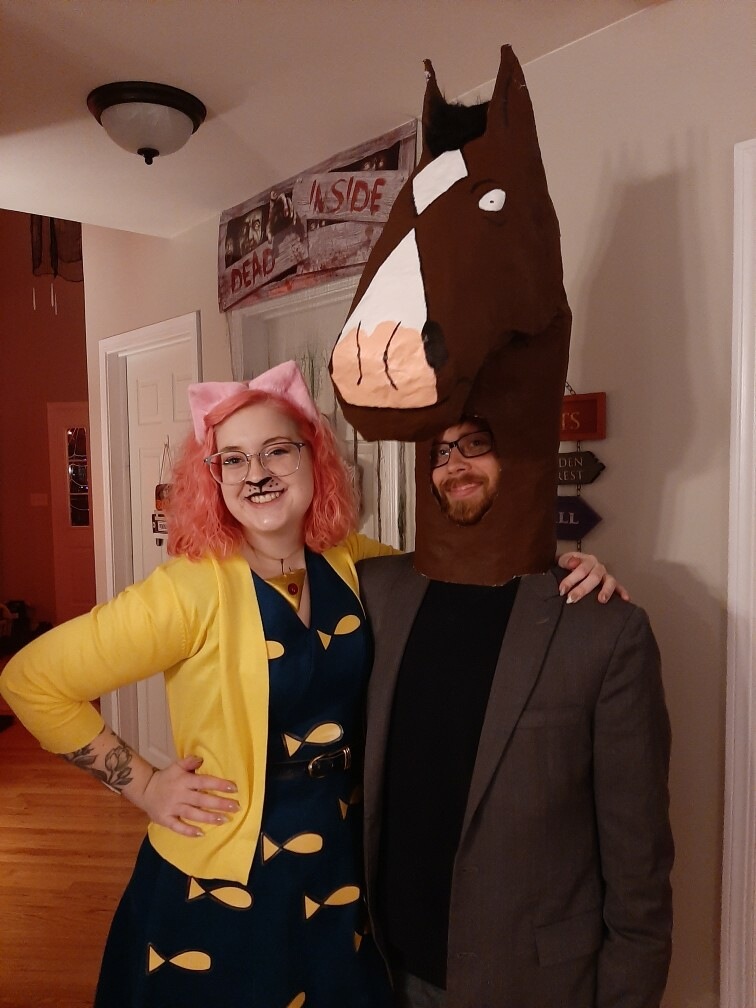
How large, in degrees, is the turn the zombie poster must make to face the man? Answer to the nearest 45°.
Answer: approximately 45° to its left

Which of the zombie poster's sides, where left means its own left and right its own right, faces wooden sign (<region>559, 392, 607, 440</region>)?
left

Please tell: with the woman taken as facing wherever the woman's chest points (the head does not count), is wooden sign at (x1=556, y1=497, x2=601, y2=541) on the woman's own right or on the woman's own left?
on the woman's own left

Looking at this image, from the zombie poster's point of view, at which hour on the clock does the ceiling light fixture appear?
The ceiling light fixture is roughly at 12 o'clock from the zombie poster.
